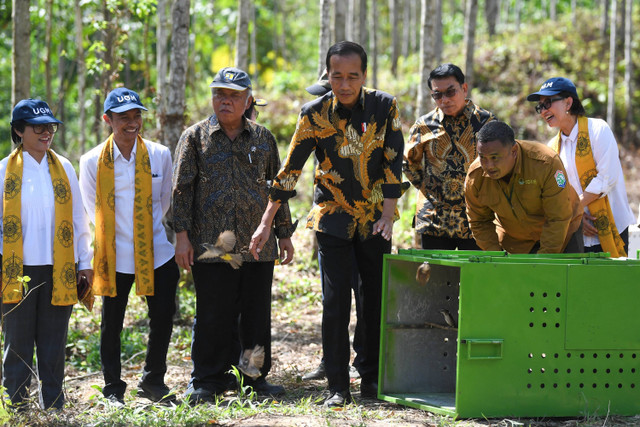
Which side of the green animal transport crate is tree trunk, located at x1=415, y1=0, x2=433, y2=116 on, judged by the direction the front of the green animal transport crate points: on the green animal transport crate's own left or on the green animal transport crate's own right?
on the green animal transport crate's own right

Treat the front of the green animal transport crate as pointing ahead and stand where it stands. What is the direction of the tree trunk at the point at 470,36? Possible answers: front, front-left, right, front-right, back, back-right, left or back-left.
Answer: back-right

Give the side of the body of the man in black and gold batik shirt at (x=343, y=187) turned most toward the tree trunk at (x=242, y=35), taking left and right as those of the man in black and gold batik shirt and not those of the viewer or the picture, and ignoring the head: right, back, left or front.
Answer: back

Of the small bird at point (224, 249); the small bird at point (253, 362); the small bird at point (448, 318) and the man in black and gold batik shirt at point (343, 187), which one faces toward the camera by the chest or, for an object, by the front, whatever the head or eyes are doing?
the man in black and gold batik shirt

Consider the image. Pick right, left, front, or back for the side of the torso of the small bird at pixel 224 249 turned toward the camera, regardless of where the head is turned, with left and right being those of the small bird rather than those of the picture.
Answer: left

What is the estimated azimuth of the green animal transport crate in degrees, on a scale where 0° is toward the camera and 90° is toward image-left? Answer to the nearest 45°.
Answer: approximately 45°

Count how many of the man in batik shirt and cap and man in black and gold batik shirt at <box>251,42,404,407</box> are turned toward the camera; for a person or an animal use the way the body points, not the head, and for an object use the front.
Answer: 2

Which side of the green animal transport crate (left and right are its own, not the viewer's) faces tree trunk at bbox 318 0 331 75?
right

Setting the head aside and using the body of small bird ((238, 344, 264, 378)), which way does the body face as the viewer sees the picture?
to the viewer's left

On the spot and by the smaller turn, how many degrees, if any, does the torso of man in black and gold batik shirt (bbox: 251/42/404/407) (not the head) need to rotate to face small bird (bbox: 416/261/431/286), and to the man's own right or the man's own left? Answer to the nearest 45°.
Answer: approximately 90° to the man's own left

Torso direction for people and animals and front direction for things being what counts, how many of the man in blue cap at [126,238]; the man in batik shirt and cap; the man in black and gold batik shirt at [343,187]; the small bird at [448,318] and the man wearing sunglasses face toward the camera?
4

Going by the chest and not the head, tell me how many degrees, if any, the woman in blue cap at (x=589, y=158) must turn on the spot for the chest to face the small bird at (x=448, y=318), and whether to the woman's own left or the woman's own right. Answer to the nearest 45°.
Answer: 0° — they already face it

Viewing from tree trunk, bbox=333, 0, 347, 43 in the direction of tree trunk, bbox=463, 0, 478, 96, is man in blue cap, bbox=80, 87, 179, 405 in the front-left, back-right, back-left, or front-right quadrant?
back-right

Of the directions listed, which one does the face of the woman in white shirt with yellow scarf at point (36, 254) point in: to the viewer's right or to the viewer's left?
to the viewer's right

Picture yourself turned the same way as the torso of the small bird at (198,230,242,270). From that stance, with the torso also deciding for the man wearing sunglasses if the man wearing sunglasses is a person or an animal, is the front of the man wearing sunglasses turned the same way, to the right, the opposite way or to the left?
to the left

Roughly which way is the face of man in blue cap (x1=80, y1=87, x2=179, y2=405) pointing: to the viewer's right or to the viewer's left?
to the viewer's right
